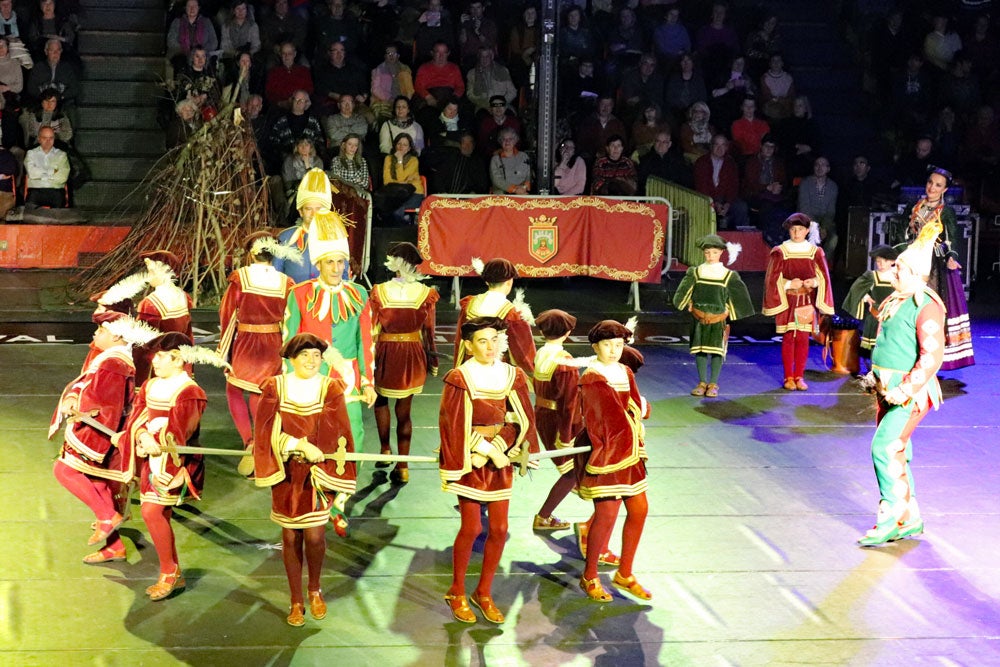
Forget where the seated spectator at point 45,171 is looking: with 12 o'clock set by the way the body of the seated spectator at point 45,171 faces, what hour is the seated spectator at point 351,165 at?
the seated spectator at point 351,165 is roughly at 10 o'clock from the seated spectator at point 45,171.

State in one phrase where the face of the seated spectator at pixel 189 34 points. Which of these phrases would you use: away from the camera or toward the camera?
toward the camera

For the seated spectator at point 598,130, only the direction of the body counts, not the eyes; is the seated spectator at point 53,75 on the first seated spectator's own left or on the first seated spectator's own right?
on the first seated spectator's own right

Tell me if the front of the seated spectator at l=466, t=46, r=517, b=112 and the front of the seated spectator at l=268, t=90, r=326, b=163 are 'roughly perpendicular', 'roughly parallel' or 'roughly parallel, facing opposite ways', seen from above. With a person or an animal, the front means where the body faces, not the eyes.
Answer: roughly parallel

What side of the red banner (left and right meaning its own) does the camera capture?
front

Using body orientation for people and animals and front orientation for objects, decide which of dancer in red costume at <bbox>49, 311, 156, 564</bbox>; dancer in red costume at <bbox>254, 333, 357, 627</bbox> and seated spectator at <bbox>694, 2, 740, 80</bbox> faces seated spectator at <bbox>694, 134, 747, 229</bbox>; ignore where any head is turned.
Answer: seated spectator at <bbox>694, 2, 740, 80</bbox>

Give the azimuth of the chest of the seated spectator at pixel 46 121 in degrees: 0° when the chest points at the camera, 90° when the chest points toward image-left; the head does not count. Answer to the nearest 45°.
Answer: approximately 0°

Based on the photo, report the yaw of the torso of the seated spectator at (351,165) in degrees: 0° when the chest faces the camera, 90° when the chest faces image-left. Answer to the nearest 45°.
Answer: approximately 0°

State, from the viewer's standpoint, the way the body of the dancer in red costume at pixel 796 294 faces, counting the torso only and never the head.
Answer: toward the camera

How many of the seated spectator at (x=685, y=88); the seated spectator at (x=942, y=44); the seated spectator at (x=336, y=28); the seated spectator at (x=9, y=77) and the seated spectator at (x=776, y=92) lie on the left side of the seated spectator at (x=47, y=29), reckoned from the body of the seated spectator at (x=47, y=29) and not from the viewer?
4

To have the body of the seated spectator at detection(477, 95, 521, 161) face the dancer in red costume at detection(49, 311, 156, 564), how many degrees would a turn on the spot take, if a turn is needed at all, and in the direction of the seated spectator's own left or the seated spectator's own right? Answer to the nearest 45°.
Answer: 0° — they already face them

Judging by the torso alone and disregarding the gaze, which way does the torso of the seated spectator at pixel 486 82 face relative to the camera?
toward the camera
